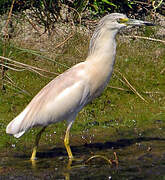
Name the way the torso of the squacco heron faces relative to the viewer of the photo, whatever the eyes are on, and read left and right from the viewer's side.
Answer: facing to the right of the viewer
